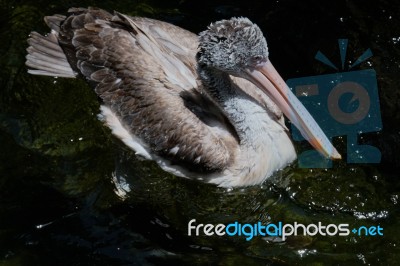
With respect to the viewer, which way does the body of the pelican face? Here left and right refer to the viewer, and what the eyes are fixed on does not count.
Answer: facing the viewer and to the right of the viewer
